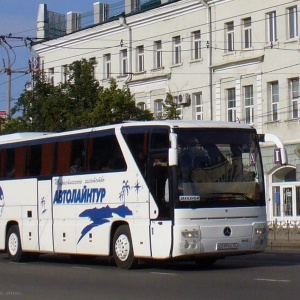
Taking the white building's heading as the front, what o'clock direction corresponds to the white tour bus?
The white tour bus is roughly at 11 o'clock from the white building.

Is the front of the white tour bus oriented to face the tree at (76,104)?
no

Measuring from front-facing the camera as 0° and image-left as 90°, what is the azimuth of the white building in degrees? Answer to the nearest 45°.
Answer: approximately 45°

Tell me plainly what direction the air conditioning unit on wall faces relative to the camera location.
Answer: facing the viewer and to the left of the viewer

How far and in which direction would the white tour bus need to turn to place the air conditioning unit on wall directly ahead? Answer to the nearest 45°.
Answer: approximately 135° to its left

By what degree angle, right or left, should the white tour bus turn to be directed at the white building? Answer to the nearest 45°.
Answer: approximately 135° to its left

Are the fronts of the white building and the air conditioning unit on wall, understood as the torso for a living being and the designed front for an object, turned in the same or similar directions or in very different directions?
same or similar directions

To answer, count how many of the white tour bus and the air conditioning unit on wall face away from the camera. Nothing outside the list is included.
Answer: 0

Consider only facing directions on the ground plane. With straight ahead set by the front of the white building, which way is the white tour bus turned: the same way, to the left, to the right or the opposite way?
to the left

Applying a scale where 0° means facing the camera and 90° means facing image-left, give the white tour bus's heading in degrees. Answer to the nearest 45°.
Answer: approximately 315°

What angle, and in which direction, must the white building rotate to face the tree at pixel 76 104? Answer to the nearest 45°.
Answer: approximately 45° to its right

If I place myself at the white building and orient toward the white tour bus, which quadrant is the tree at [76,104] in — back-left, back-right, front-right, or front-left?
front-right

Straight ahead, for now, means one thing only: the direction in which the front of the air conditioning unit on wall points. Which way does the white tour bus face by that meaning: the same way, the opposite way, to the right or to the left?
to the left

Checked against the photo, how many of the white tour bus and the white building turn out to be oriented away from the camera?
0
